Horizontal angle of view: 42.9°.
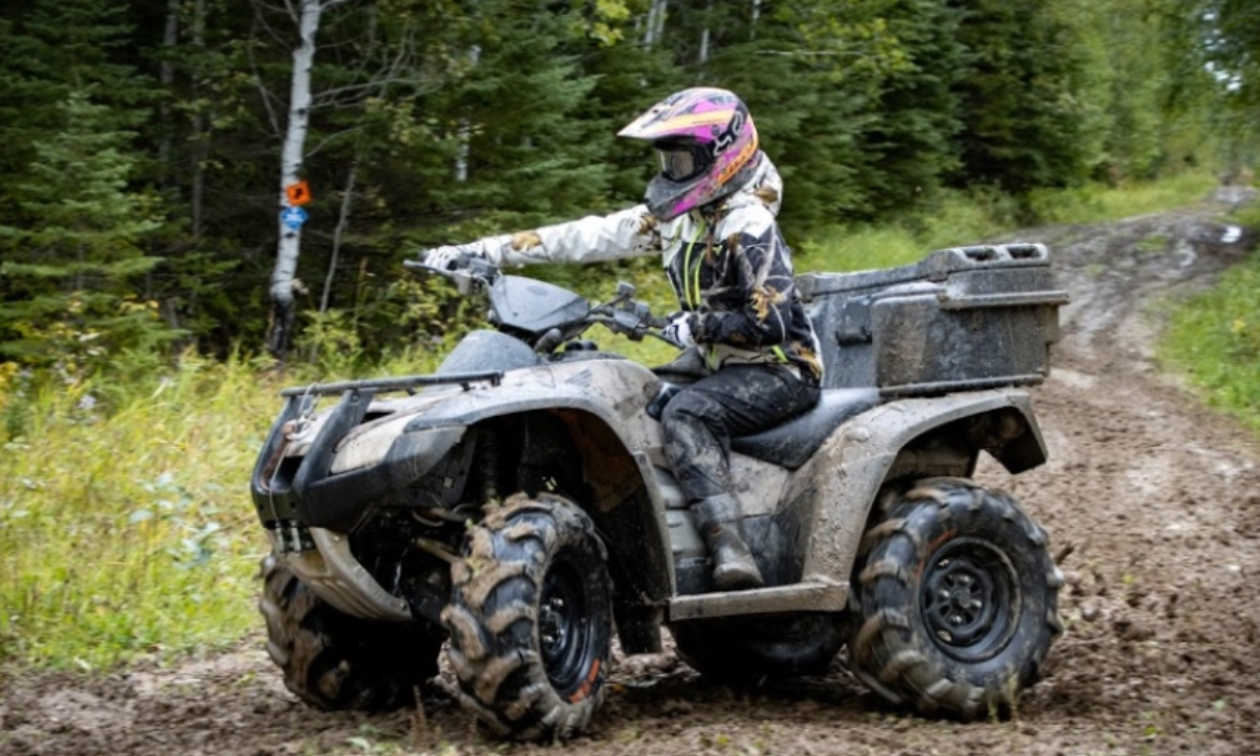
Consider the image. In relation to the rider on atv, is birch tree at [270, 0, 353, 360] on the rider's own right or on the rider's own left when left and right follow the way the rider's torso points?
on the rider's own right

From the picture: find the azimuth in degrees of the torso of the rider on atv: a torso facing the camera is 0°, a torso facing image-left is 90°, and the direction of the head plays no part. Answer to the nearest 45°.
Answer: approximately 45°

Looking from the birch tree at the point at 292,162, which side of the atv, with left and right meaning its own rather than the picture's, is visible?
right

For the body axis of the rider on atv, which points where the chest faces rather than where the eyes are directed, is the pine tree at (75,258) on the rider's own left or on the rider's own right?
on the rider's own right

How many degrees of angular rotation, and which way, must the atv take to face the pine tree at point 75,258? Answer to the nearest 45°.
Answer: approximately 90° to its right
